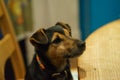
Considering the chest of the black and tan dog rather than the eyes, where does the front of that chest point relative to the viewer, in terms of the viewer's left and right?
facing the viewer and to the right of the viewer
